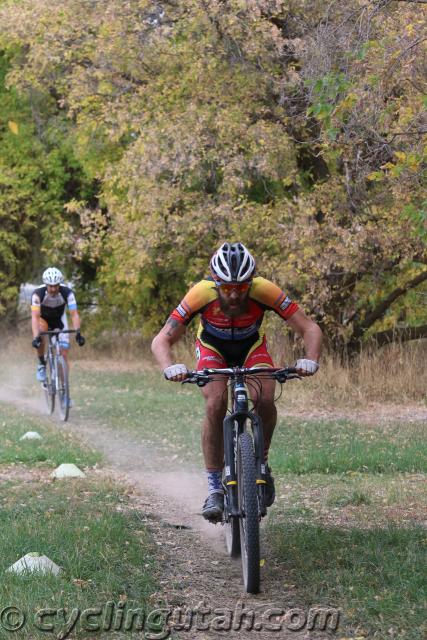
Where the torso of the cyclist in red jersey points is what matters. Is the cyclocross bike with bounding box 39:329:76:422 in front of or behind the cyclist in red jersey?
behind

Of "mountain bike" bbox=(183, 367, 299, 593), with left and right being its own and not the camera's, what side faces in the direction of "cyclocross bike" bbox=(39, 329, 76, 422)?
back

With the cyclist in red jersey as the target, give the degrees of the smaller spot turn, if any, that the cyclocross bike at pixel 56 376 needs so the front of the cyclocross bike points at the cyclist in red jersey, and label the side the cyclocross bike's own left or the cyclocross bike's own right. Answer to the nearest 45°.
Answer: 0° — it already faces them

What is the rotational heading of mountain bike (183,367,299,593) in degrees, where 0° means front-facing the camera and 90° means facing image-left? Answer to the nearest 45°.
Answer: approximately 0°

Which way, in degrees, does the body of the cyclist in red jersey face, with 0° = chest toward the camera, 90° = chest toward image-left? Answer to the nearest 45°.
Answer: approximately 0°
